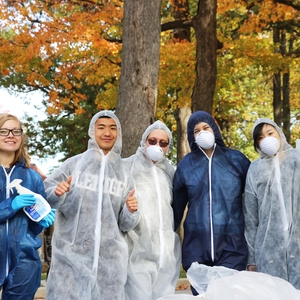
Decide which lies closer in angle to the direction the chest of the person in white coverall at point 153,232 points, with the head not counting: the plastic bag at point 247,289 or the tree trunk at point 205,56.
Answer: the plastic bag

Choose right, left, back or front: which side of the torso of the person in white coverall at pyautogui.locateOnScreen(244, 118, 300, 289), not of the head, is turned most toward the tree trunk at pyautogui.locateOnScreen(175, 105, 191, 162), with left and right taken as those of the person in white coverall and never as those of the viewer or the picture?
back

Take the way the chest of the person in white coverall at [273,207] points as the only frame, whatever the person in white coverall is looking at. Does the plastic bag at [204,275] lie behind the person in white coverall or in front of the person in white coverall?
in front

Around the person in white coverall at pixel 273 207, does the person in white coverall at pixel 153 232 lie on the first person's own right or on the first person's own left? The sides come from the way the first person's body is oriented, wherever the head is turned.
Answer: on the first person's own right

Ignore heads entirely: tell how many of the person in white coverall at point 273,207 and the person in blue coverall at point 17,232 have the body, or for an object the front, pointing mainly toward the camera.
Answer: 2

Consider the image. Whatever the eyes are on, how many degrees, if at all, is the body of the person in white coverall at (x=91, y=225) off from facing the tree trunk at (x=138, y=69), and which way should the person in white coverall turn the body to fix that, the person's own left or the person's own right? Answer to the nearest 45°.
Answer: approximately 180°

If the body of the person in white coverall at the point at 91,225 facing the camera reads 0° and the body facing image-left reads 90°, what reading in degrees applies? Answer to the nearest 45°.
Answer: approximately 0°
